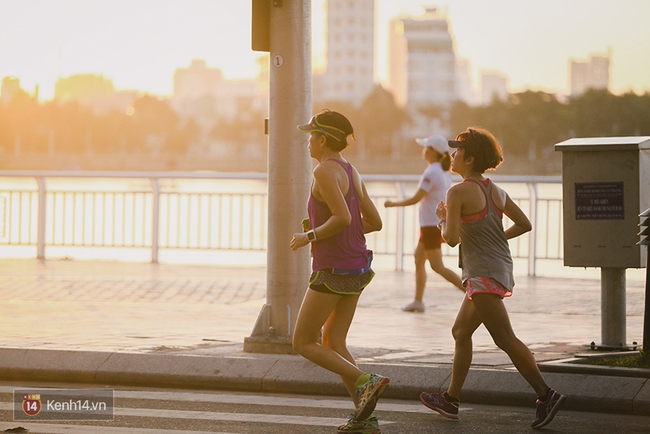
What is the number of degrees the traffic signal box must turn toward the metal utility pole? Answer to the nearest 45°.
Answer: approximately 90° to its right

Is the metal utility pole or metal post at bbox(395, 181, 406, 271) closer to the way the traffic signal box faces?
the metal utility pole

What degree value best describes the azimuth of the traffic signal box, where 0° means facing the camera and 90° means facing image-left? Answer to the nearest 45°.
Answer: approximately 0°

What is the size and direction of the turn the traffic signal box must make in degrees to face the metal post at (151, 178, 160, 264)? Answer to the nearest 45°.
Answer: approximately 135° to its right

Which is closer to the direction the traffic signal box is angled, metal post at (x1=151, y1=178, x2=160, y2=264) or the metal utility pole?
the metal utility pole

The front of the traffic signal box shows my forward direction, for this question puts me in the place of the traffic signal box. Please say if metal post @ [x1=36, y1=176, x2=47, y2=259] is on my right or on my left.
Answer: on my right

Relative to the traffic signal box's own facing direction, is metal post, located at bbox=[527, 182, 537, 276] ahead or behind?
behind

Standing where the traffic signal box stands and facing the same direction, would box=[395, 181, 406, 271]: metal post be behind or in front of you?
behind
